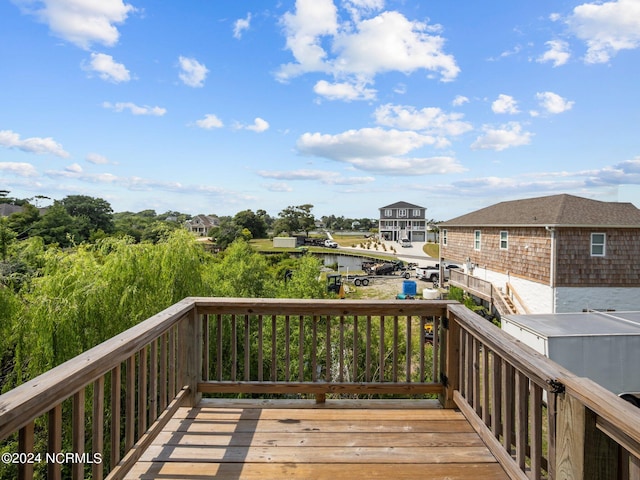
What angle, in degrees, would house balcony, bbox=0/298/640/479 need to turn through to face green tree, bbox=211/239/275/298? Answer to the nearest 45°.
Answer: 0° — it already faces it

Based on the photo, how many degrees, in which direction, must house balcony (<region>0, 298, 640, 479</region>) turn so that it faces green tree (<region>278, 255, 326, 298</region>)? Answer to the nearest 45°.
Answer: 0° — it already faces it

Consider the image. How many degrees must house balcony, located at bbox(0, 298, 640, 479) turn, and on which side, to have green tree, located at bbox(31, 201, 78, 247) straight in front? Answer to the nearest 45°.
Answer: approximately 45° to its left

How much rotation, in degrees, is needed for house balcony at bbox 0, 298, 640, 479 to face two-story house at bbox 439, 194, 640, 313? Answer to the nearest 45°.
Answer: approximately 45° to its right

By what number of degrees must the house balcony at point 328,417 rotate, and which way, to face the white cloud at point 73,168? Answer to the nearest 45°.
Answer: approximately 45° to its left

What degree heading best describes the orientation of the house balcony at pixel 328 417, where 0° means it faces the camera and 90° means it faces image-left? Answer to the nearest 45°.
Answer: approximately 180°

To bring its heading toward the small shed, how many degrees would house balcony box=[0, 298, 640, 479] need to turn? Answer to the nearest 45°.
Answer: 0° — it already faces it
